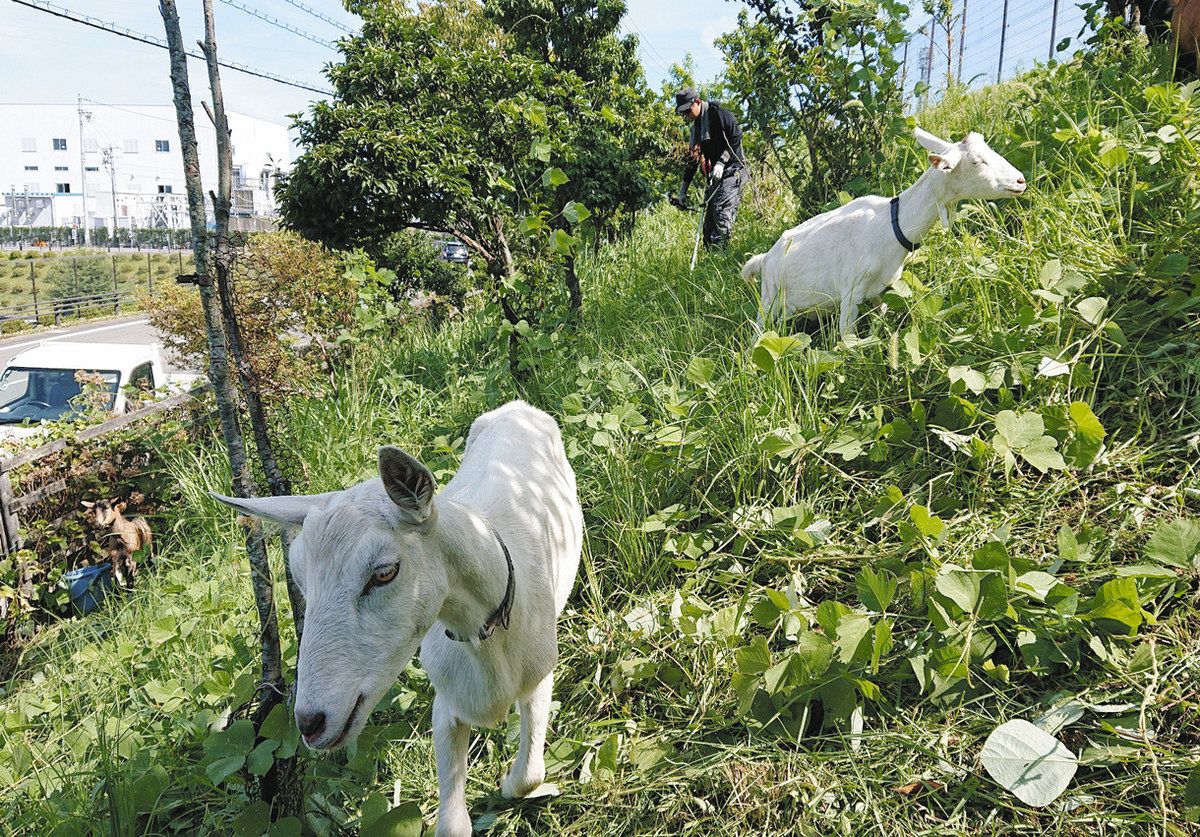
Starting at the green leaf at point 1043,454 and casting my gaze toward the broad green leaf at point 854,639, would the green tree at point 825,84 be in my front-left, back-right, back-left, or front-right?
back-right

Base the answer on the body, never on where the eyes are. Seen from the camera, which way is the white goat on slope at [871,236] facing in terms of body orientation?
to the viewer's right

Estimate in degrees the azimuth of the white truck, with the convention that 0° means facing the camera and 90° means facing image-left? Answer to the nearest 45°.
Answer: approximately 45°

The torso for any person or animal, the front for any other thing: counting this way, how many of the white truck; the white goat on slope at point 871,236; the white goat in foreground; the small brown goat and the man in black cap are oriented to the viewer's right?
1

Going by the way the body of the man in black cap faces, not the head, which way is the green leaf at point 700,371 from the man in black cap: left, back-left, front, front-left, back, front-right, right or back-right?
front-left

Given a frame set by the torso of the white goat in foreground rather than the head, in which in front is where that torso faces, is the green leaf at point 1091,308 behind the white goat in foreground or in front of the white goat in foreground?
behind

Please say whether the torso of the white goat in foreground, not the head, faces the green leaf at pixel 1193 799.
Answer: no

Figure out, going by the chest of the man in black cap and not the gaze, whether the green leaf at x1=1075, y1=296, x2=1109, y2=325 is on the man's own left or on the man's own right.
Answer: on the man's own left

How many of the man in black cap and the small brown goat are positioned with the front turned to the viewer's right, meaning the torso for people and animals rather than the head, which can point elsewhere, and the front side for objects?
0

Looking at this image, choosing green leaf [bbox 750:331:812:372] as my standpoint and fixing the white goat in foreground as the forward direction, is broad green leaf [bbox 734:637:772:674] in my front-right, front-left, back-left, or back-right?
front-left

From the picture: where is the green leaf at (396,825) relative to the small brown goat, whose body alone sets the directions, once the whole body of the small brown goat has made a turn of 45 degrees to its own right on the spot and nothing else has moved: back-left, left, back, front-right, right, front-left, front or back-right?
left

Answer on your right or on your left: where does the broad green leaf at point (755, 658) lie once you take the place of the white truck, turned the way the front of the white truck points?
on your left

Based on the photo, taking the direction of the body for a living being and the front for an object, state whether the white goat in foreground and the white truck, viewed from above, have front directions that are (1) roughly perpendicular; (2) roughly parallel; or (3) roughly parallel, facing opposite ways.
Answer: roughly parallel

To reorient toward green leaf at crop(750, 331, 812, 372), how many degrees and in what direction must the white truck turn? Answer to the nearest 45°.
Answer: approximately 45° to its left

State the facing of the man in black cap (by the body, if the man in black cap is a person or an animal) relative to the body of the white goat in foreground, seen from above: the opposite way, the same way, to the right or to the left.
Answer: the same way

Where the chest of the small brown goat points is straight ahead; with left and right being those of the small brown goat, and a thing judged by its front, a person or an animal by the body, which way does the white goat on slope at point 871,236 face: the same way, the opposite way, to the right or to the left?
to the left
